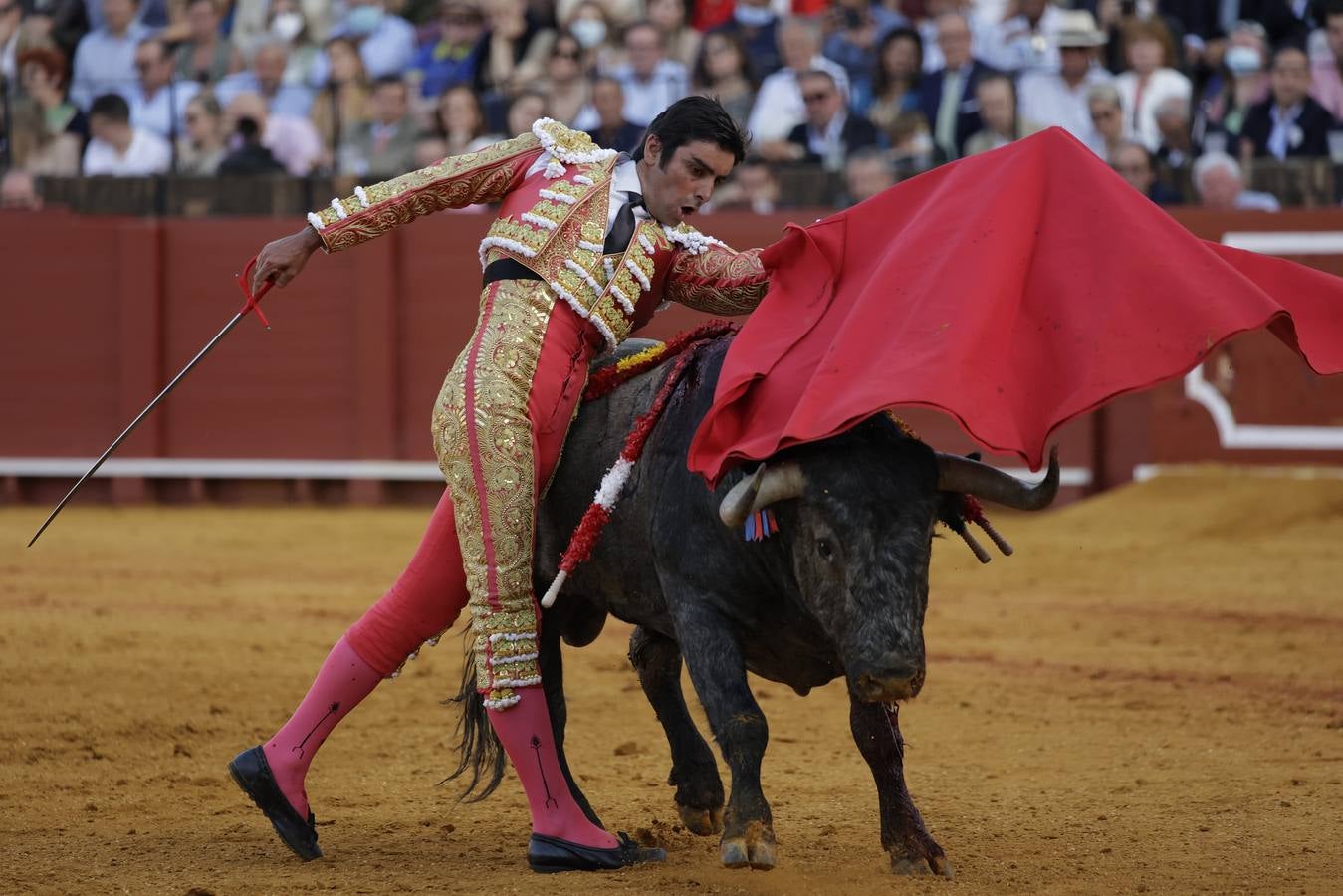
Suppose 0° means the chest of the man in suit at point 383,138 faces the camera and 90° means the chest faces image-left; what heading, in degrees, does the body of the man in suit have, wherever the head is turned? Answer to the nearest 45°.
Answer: approximately 0°

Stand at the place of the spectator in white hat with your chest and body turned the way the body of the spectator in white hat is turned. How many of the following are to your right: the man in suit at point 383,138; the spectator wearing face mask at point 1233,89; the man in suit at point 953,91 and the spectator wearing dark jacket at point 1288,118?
2

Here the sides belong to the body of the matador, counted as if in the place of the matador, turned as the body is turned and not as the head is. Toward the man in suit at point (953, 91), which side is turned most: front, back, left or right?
left

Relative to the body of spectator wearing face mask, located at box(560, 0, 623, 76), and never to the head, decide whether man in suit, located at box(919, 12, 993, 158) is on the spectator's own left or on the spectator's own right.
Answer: on the spectator's own left

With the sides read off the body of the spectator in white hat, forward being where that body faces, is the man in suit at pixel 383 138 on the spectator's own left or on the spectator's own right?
on the spectator's own right

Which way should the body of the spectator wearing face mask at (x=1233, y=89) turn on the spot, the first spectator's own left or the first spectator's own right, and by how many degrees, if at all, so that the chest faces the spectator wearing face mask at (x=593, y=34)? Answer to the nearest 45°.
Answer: approximately 90° to the first spectator's own right

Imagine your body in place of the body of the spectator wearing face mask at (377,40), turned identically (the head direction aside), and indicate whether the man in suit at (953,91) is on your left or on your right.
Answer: on your left

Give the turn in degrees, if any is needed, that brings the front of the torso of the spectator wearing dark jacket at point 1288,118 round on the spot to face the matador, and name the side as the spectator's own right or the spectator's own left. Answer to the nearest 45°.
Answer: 0° — they already face them

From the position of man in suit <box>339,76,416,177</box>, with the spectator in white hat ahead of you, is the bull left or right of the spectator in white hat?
right
